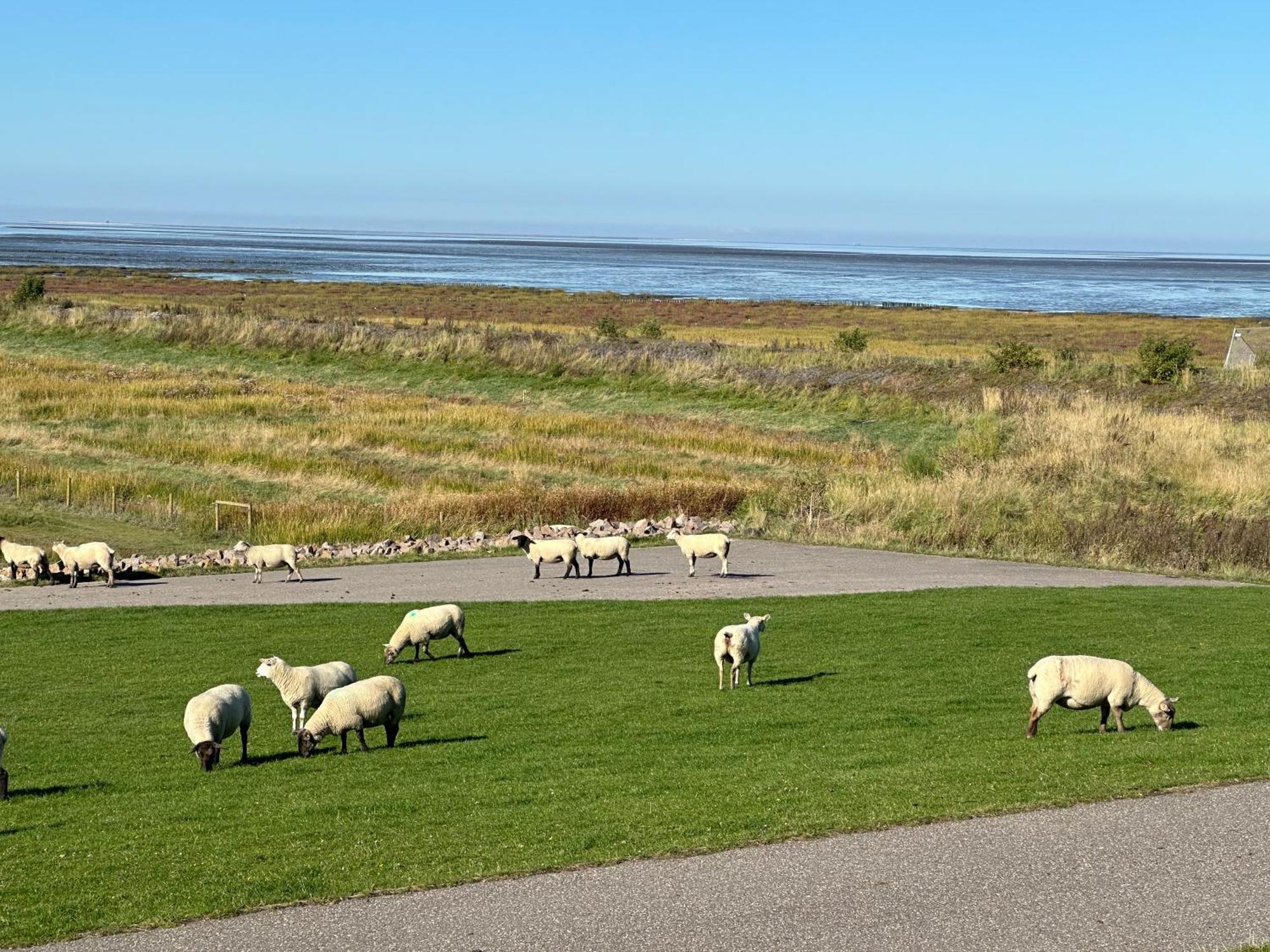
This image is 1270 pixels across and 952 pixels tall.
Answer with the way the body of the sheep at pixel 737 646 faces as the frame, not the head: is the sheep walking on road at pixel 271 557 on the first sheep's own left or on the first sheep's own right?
on the first sheep's own left

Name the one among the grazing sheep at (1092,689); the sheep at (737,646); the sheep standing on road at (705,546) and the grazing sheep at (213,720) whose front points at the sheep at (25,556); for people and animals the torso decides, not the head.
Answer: the sheep standing on road

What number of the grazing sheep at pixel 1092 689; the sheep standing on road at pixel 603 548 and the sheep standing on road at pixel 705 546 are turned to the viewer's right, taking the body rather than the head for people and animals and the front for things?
1

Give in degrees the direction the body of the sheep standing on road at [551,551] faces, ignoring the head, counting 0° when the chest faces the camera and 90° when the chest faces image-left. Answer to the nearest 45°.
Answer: approximately 90°

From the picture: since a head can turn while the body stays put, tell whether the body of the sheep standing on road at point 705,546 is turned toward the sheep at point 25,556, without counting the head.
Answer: yes

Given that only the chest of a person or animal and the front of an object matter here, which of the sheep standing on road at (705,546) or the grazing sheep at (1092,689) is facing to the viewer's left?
the sheep standing on road

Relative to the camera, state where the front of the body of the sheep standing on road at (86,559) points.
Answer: to the viewer's left

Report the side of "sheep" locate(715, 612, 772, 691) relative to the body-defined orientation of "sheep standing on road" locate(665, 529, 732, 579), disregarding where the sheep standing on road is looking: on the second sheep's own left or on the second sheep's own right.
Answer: on the second sheep's own left

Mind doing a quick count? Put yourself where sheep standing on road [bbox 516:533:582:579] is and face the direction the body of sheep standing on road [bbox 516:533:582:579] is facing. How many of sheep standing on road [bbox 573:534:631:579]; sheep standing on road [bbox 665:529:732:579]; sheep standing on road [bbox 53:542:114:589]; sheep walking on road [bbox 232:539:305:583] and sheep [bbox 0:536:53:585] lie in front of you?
3

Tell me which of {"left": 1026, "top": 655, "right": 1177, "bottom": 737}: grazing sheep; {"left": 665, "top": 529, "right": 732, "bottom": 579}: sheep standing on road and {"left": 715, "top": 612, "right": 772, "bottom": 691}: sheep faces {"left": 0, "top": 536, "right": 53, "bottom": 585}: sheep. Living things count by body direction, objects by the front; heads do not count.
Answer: the sheep standing on road

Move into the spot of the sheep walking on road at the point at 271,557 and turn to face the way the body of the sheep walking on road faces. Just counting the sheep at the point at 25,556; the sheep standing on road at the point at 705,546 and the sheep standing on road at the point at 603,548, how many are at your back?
2

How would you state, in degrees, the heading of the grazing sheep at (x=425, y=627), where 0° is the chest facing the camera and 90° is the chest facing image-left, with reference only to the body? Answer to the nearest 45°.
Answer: approximately 90°

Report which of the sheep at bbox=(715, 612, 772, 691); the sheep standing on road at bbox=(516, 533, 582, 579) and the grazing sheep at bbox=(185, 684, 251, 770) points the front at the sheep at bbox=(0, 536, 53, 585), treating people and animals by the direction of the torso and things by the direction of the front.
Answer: the sheep standing on road

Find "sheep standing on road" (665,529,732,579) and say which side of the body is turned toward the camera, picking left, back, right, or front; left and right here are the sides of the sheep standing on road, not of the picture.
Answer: left

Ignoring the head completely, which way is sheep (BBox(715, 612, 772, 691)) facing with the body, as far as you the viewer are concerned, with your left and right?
facing away from the viewer and to the right of the viewer

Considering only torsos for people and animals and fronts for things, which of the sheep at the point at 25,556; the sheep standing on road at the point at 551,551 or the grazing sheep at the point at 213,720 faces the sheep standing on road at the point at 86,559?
the sheep standing on road at the point at 551,551
